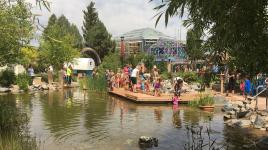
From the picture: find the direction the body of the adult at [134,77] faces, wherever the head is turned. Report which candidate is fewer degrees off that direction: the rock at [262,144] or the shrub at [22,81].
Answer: the rock

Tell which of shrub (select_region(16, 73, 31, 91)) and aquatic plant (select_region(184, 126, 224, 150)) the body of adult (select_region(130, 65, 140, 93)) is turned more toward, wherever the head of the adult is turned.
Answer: the aquatic plant

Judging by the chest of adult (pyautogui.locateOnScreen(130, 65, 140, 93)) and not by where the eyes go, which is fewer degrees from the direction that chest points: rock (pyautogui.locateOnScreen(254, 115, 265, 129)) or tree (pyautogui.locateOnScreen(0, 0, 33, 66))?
the rock
